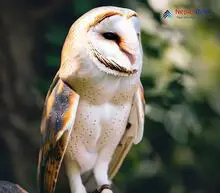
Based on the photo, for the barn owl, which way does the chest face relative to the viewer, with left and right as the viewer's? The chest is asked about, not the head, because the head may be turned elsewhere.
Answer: facing the viewer and to the right of the viewer
